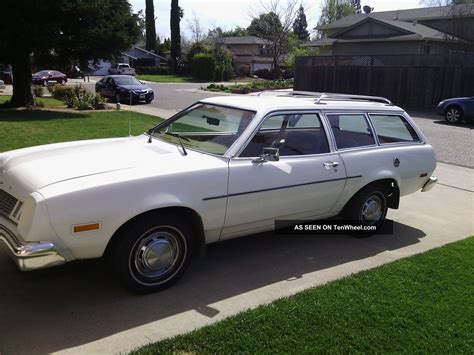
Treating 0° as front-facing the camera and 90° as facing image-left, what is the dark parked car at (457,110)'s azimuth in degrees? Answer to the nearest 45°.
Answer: approximately 90°

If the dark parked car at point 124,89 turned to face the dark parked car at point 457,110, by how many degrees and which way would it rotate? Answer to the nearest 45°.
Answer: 0° — it already faces it

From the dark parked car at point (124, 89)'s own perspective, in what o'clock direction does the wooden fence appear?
The wooden fence is roughly at 11 o'clock from the dark parked car.

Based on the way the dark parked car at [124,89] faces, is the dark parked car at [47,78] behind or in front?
behind

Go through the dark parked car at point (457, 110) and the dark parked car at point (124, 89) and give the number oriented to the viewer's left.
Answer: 1

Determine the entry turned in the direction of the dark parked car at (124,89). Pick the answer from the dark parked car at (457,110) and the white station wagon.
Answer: the dark parked car at (457,110)

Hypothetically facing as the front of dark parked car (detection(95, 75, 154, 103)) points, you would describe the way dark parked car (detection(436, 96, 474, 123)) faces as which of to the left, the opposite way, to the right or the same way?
the opposite way

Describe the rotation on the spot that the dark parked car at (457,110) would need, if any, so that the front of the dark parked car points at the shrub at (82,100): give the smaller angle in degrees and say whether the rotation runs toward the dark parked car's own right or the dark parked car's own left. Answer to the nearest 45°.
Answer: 0° — it already faces it

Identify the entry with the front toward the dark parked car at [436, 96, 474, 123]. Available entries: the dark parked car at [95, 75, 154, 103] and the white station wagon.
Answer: the dark parked car at [95, 75, 154, 103]

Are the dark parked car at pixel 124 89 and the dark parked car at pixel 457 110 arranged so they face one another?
yes

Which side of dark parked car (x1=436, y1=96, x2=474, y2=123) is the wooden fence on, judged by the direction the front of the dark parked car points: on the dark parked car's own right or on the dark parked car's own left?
on the dark parked car's own right

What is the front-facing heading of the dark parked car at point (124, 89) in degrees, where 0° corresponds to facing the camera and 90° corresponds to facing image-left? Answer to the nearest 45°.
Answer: approximately 315°

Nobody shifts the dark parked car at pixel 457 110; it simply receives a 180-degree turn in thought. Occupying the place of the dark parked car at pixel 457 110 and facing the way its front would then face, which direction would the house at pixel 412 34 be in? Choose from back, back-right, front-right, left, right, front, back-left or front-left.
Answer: left

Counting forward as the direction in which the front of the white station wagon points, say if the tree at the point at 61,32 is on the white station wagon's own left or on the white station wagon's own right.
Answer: on the white station wagon's own right
